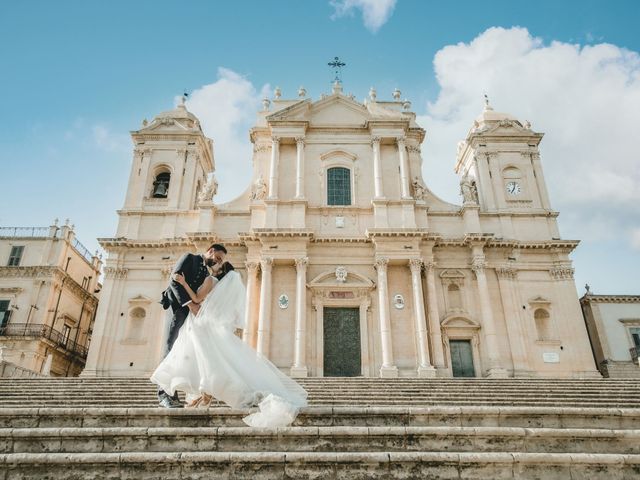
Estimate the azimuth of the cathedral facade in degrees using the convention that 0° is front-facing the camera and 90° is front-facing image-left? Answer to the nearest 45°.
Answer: approximately 0°

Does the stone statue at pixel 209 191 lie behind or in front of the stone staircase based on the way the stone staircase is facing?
behind

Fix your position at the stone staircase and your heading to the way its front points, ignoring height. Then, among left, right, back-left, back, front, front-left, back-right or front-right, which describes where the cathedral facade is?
back

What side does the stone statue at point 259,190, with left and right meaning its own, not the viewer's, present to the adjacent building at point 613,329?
left

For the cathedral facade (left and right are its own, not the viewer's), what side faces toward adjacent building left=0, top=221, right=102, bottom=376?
right

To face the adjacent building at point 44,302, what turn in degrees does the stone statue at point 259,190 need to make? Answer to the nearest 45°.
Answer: approximately 135° to its right

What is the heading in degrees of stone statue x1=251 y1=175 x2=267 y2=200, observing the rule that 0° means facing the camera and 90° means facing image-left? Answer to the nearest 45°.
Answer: approximately 0°

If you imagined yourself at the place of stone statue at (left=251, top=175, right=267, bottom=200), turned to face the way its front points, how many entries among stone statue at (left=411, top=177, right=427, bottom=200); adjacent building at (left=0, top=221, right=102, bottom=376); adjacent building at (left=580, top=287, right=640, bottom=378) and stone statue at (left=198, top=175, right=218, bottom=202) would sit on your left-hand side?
2

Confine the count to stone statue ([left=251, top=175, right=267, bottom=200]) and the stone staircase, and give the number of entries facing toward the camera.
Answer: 2
